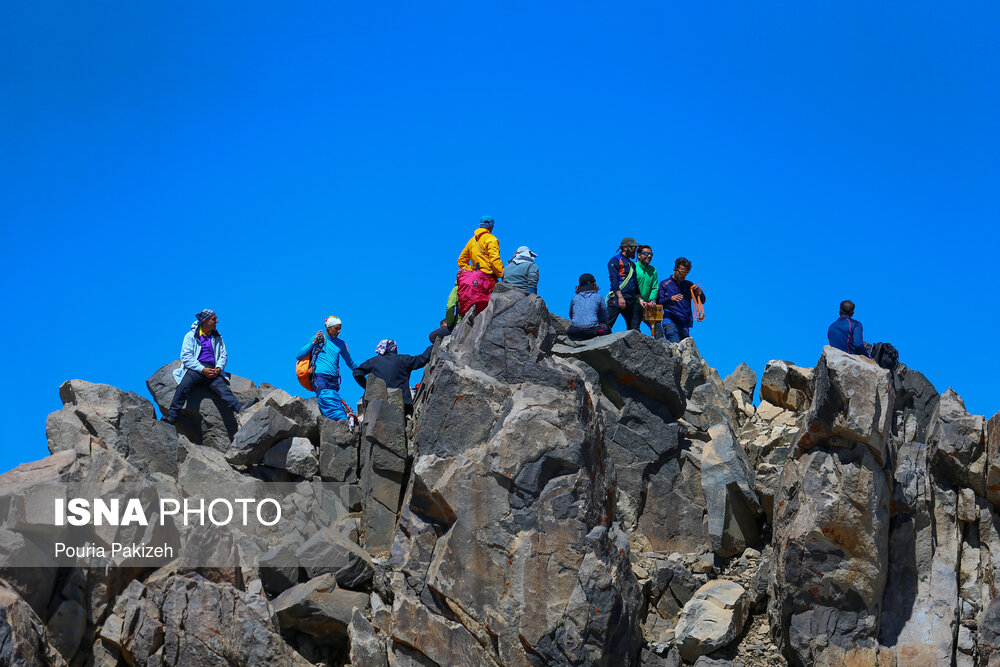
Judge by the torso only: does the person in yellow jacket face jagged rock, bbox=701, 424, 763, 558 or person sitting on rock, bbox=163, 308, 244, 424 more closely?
the jagged rock

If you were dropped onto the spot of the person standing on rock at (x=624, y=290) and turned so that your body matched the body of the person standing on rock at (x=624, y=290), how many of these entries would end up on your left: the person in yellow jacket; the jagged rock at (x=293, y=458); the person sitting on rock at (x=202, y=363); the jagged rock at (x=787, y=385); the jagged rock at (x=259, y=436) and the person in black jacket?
1

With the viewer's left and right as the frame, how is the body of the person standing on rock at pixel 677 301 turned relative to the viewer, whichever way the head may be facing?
facing the viewer and to the right of the viewer

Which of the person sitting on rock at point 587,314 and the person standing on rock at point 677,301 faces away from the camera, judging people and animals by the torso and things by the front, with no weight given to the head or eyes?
the person sitting on rock

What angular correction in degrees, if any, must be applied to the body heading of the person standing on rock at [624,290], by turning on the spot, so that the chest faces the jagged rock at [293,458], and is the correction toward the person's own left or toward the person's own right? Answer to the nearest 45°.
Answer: approximately 135° to the person's own right

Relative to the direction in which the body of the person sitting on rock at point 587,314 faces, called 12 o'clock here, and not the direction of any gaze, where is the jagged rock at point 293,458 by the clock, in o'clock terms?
The jagged rock is roughly at 9 o'clock from the person sitting on rock.

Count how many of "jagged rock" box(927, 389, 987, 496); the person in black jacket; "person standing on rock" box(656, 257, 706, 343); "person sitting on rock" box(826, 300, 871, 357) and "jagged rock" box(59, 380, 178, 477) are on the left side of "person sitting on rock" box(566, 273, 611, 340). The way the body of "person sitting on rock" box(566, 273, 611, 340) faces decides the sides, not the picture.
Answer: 2

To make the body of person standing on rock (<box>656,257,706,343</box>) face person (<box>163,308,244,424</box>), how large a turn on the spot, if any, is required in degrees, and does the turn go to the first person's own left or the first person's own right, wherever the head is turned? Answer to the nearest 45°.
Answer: approximately 135° to the first person's own right

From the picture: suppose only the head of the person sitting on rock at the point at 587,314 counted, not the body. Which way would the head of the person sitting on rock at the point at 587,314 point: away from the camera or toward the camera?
away from the camera

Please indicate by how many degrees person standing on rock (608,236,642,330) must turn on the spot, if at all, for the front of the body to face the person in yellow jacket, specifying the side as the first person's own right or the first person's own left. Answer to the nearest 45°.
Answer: approximately 90° to the first person's own right

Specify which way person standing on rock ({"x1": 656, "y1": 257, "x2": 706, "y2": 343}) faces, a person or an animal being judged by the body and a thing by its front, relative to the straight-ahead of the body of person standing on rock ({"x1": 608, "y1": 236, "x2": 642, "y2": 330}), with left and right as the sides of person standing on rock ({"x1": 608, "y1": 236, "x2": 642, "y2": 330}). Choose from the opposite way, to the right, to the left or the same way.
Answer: the same way

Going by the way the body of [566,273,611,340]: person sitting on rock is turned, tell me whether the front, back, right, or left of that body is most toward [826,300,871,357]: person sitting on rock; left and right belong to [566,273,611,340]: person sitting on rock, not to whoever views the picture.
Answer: right

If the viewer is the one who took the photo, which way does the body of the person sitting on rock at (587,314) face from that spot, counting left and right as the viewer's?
facing away from the viewer

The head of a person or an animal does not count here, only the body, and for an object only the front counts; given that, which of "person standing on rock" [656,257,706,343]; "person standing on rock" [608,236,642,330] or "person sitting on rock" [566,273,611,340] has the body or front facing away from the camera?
the person sitting on rock
